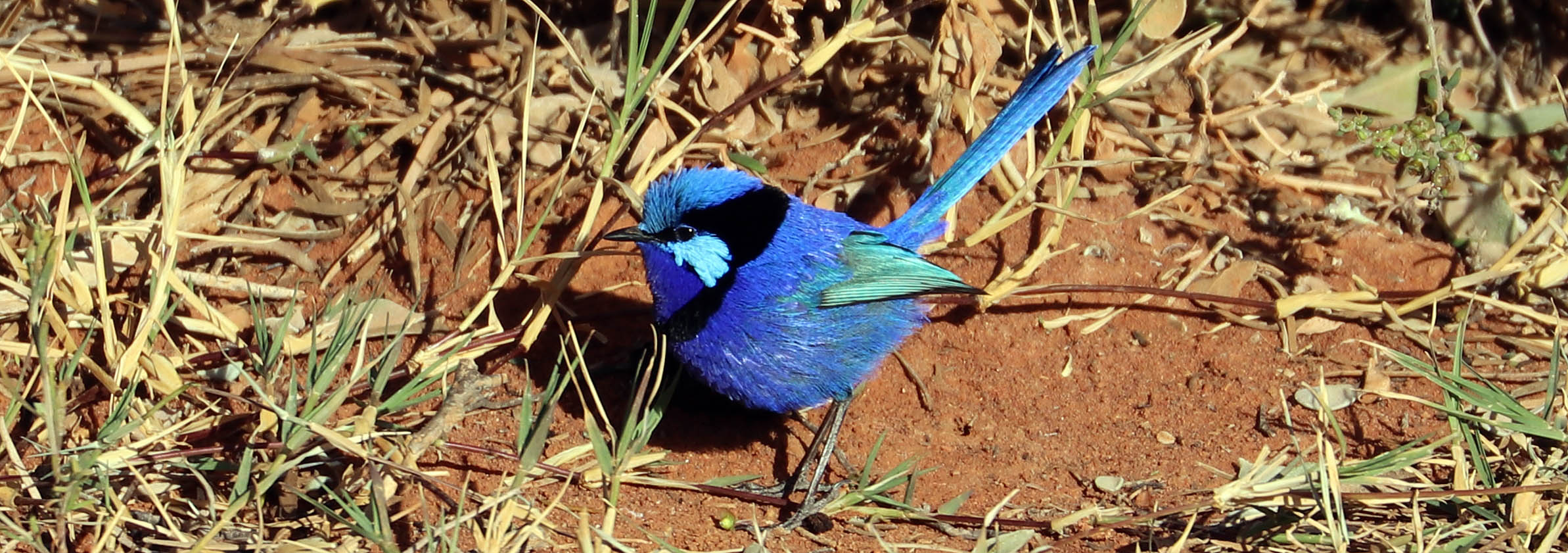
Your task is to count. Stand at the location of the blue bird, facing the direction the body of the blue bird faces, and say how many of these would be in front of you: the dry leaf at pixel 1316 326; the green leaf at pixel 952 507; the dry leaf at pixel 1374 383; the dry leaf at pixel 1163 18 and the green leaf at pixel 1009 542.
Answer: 0

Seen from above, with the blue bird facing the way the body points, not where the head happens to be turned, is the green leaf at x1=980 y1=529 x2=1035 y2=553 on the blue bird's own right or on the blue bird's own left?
on the blue bird's own left

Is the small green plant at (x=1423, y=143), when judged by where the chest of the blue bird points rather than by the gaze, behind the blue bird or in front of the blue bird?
behind

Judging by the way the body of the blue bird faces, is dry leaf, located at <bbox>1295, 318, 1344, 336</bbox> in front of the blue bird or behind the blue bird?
behind

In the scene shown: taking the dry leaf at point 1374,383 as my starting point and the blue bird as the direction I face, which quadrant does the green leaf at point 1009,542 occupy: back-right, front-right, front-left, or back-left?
front-left

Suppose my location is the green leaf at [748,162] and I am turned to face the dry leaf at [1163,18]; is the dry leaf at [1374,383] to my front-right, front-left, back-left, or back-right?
front-right

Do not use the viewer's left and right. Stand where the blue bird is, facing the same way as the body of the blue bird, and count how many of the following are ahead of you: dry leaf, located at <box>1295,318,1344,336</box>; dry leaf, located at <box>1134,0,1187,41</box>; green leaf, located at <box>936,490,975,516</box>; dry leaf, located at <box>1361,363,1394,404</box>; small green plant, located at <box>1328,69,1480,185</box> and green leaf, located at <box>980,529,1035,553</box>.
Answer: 0

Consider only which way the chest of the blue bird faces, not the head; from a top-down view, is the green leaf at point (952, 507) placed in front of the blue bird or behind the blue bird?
behind

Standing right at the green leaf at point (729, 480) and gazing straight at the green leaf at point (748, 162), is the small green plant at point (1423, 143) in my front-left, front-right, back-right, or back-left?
front-right

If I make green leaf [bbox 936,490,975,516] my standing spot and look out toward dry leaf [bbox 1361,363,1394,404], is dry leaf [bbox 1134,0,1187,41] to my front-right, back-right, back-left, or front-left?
front-left

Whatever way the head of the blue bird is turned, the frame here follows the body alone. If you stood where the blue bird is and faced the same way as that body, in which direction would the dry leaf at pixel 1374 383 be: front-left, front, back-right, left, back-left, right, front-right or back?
back

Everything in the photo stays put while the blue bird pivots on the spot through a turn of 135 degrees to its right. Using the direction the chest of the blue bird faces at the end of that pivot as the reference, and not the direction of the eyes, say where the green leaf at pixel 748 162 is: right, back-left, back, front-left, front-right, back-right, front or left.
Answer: front-left

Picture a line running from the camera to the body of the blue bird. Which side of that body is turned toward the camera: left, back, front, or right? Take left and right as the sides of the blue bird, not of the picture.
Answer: left

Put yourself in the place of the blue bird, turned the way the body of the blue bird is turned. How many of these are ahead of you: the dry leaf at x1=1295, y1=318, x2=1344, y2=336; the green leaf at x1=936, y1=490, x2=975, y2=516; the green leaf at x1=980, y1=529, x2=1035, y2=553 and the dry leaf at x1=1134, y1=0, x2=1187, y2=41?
0
